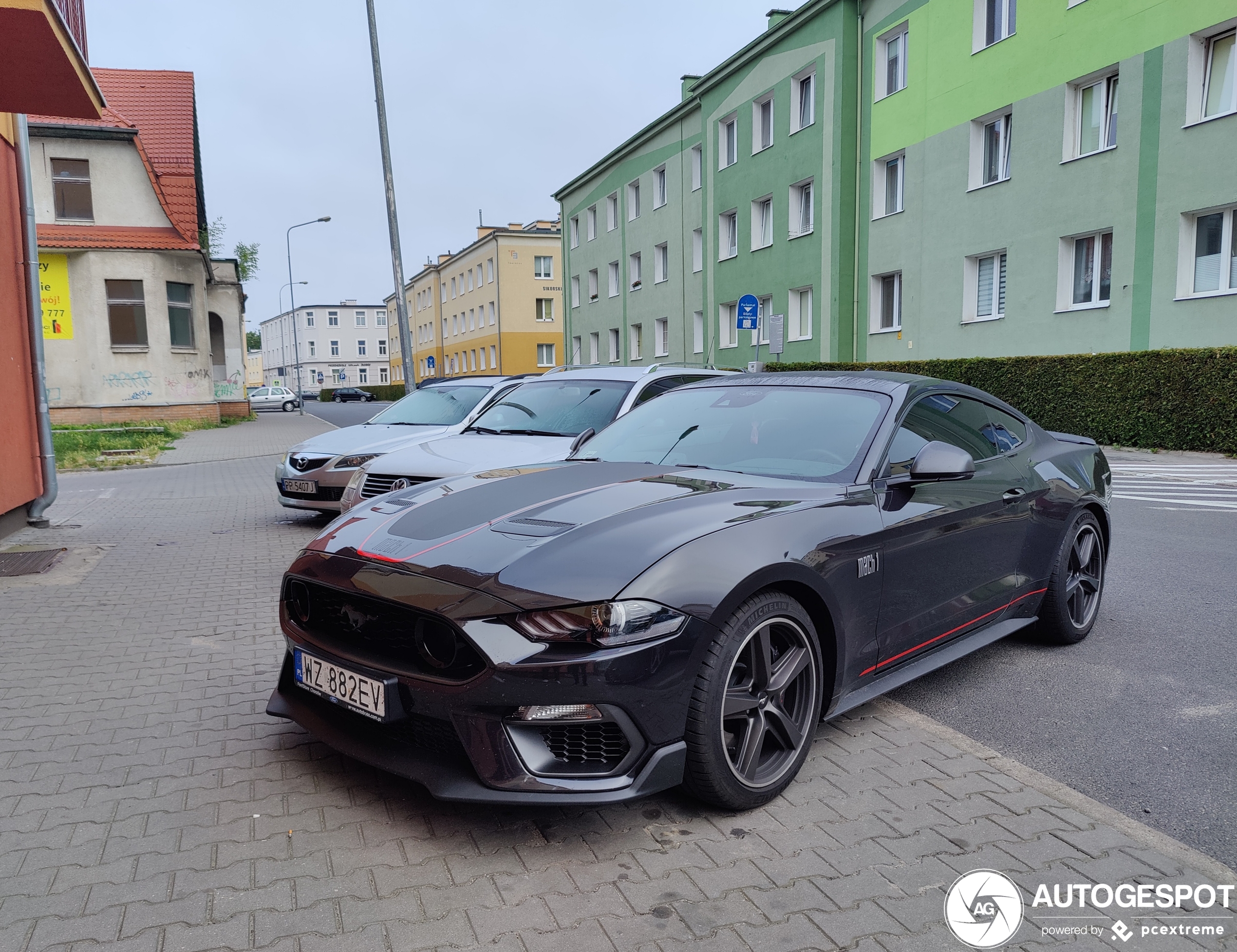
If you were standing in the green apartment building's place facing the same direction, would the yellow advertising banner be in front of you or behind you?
in front

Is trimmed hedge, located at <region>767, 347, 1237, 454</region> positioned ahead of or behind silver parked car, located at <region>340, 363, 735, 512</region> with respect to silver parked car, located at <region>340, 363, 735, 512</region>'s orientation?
behind

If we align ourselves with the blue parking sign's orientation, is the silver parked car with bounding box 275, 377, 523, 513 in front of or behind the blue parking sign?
in front

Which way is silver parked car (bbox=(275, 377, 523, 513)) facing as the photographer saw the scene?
facing the viewer and to the left of the viewer

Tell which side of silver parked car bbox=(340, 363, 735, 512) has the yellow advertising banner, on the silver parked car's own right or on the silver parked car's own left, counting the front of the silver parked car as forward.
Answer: on the silver parked car's own right

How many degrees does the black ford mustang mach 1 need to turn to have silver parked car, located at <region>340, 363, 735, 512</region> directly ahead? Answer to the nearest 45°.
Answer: approximately 135° to its right

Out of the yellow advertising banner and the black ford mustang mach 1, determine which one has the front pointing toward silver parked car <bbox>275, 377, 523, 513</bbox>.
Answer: the yellow advertising banner

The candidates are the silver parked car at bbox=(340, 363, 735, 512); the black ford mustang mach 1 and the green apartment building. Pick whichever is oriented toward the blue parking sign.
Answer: the green apartment building

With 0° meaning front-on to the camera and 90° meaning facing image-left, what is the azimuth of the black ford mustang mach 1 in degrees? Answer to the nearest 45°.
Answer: approximately 45°

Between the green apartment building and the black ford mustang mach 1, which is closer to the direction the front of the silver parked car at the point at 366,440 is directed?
the black ford mustang mach 1

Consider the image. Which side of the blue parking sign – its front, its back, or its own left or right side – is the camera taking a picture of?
front

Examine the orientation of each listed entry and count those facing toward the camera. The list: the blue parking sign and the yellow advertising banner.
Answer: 2

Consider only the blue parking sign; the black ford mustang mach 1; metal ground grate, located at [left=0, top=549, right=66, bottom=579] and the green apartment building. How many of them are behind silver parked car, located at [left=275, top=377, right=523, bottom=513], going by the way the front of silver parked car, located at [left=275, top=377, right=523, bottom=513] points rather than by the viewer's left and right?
2

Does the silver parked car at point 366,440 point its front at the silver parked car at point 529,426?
no

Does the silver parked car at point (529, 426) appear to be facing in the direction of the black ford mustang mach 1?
no

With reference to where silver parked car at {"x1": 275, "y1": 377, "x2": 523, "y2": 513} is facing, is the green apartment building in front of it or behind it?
behind
